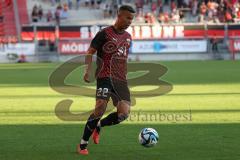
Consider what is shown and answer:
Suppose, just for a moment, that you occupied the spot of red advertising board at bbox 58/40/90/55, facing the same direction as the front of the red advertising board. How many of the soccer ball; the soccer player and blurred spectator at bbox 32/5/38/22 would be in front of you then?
2

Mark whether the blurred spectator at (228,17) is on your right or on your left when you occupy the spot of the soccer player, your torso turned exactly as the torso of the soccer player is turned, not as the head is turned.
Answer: on your left

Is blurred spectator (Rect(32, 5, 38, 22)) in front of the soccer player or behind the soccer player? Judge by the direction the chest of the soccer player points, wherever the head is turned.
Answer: behind

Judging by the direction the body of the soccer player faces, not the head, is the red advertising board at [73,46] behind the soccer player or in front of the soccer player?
behind

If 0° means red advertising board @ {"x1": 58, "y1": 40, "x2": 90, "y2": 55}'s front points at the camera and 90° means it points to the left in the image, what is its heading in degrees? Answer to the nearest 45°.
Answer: approximately 0°

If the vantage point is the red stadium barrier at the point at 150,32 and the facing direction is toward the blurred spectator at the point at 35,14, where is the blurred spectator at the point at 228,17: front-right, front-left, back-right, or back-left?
back-right

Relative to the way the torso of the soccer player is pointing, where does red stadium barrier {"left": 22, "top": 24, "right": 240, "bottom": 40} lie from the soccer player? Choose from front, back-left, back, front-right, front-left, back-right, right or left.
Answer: back-left

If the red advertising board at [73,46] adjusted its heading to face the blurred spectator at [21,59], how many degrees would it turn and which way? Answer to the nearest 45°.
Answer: approximately 90° to its right

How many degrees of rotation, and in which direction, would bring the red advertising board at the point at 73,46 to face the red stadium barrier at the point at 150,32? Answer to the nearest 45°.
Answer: approximately 90° to its left
